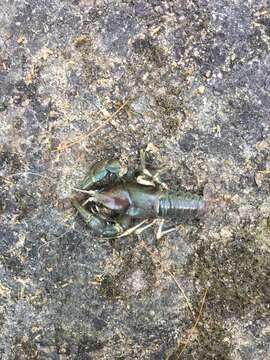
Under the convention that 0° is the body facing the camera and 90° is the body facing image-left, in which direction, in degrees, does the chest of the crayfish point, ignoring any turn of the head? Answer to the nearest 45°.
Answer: approximately 90°
